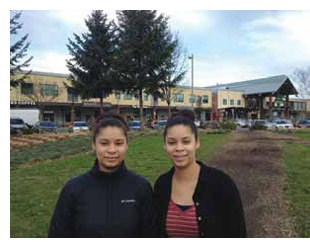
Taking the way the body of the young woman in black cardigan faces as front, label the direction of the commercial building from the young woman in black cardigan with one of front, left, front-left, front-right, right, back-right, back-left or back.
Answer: back-right

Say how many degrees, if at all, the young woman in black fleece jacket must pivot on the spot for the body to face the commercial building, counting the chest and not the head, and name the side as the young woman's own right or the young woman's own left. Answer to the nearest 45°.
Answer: approximately 180°

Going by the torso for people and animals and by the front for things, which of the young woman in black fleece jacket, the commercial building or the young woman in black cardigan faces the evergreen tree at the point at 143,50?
the commercial building

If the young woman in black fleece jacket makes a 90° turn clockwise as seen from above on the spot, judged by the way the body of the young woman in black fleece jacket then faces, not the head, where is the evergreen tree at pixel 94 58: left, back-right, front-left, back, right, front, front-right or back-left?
right

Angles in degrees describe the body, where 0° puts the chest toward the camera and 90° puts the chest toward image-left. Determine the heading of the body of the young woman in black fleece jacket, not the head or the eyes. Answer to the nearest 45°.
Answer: approximately 0°

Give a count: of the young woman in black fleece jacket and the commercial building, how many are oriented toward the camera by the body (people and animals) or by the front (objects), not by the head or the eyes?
2

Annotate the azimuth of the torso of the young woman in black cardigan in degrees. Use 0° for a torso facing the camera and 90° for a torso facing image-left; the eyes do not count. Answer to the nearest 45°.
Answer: approximately 45°
